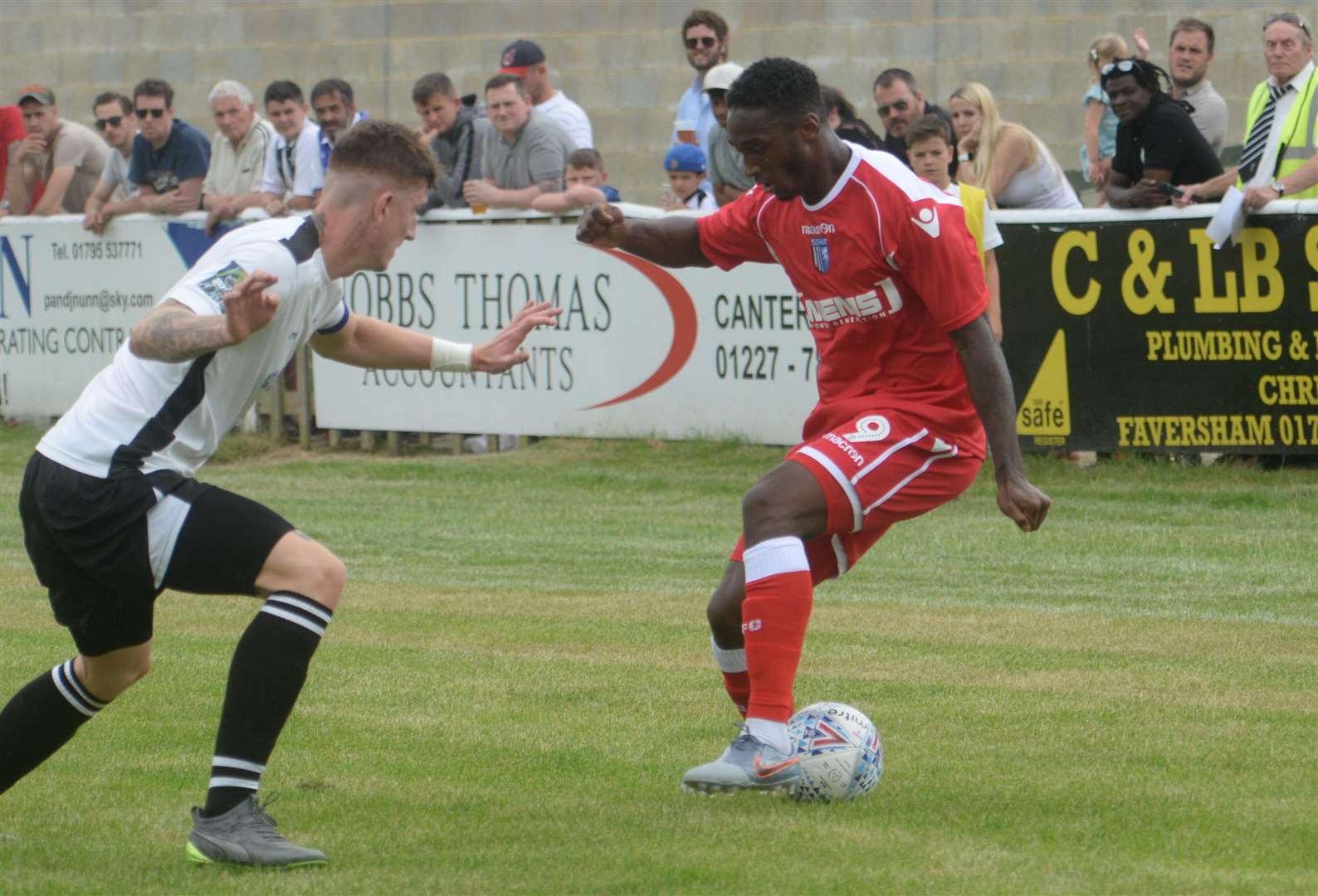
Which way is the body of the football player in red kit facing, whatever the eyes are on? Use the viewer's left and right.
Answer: facing the viewer and to the left of the viewer

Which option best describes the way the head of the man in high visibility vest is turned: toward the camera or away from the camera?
toward the camera

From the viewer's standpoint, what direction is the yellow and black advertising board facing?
toward the camera

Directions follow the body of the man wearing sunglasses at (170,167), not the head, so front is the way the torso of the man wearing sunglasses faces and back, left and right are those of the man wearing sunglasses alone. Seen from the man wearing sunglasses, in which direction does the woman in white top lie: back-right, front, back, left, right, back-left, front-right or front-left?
left

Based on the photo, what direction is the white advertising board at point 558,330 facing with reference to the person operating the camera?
facing the viewer

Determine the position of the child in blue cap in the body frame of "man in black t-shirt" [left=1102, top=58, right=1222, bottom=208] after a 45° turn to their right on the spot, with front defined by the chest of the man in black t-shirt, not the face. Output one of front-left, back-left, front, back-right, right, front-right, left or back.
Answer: front

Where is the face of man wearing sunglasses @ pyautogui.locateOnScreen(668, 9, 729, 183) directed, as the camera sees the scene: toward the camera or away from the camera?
toward the camera

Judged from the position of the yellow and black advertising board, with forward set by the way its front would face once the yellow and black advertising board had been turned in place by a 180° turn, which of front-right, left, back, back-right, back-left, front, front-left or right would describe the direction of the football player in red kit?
back

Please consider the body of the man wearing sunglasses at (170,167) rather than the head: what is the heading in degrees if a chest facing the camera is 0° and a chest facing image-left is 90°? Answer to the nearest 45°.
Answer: approximately 45°

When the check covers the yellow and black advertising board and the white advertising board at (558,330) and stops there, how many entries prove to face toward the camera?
2

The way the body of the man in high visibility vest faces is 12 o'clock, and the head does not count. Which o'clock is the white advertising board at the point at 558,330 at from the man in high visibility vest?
The white advertising board is roughly at 2 o'clock from the man in high visibility vest.

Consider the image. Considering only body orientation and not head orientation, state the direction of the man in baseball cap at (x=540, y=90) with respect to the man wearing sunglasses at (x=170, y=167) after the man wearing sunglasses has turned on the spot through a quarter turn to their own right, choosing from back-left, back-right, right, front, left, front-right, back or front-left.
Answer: back

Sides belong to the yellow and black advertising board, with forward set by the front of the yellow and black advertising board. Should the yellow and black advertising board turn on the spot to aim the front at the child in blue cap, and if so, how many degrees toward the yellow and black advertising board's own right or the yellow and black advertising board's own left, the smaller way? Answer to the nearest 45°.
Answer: approximately 90° to the yellow and black advertising board's own right

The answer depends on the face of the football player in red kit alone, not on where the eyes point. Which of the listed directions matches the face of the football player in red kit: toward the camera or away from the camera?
toward the camera

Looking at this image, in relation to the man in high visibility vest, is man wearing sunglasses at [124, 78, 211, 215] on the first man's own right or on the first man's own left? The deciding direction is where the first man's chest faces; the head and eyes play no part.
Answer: on the first man's own right

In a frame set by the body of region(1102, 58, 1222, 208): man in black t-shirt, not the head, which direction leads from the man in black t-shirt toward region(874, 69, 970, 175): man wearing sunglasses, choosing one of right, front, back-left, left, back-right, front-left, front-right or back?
front-right

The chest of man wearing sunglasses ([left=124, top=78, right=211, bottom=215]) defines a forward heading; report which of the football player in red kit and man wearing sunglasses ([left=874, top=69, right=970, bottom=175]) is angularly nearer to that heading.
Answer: the football player in red kit

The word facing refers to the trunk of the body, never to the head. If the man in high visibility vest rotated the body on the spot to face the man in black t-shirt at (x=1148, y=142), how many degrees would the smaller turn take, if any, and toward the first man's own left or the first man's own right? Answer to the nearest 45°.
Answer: approximately 45° to the first man's own right

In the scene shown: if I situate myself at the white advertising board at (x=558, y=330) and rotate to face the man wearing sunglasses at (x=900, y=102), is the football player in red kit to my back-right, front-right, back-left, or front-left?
front-right
